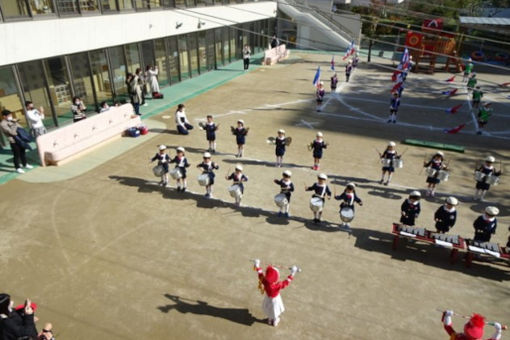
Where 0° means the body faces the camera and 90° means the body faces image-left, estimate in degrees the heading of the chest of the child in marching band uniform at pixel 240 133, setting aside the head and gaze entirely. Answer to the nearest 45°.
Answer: approximately 0°

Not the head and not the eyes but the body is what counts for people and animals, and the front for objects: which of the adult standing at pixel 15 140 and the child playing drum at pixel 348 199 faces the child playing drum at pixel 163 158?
the adult standing

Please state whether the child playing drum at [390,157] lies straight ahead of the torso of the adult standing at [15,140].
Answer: yes

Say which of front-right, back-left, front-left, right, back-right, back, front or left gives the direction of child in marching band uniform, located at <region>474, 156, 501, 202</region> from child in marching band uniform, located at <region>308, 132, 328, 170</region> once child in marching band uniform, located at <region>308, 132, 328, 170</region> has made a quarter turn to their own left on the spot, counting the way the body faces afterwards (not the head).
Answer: front

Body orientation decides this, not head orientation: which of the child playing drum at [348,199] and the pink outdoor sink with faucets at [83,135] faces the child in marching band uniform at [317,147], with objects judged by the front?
the pink outdoor sink with faucets

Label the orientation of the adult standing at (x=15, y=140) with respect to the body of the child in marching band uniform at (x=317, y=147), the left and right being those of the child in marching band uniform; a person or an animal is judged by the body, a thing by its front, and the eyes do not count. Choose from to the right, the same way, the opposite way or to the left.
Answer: to the left

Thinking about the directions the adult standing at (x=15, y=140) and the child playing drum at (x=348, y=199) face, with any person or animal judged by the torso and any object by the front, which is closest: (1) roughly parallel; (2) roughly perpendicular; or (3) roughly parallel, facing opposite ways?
roughly perpendicular

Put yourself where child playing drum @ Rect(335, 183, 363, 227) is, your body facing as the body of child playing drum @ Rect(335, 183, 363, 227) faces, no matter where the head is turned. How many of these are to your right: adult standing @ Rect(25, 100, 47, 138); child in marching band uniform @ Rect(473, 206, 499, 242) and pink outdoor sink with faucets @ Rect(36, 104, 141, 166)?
2

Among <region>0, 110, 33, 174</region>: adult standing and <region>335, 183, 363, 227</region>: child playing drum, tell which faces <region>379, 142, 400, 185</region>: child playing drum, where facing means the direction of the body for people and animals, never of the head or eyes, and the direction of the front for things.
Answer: the adult standing

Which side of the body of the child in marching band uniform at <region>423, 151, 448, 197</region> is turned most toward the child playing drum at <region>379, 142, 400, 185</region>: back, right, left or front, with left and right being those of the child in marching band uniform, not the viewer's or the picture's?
right

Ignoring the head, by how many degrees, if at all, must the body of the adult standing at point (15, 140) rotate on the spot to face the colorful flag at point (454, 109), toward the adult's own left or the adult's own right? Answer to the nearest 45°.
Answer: approximately 45° to the adult's own left

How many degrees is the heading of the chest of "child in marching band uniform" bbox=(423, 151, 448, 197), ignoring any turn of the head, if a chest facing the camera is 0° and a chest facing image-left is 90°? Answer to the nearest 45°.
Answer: approximately 0°
